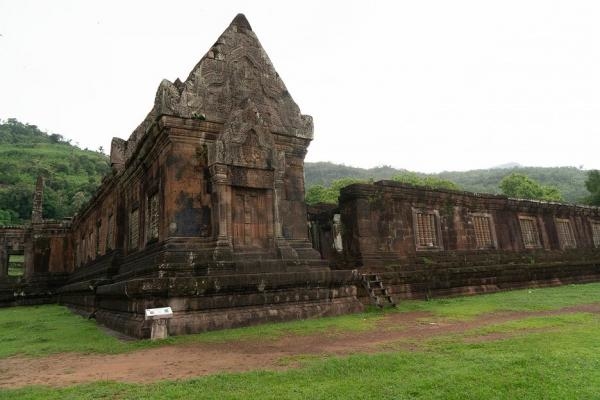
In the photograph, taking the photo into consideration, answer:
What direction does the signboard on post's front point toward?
toward the camera

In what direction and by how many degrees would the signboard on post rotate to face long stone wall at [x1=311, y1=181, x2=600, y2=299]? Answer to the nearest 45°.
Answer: approximately 135° to its left
